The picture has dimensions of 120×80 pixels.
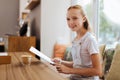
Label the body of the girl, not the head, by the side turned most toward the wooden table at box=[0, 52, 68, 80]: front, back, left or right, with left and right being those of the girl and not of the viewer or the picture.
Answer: front

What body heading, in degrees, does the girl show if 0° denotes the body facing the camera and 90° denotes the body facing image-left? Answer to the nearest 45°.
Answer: approximately 45°
